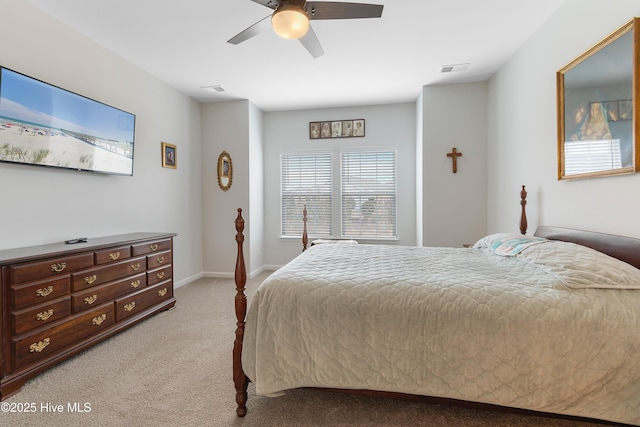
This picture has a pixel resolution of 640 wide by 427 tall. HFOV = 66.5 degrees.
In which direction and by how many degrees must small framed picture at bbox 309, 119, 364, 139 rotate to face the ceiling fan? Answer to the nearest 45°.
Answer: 0° — it already faces it

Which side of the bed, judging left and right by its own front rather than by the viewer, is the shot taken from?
left

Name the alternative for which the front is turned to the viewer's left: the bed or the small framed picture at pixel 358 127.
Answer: the bed

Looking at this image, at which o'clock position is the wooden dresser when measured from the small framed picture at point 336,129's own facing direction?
The wooden dresser is roughly at 1 o'clock from the small framed picture.

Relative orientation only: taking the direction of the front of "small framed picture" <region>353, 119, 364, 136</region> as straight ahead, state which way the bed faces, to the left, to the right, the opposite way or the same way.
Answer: to the right

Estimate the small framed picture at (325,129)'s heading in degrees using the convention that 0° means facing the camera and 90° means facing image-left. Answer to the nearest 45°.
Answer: approximately 0°

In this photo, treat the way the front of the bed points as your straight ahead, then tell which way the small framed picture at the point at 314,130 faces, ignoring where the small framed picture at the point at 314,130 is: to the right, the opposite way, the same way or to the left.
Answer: to the left

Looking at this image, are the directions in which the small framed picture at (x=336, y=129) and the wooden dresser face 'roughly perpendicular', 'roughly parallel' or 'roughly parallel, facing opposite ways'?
roughly perpendicular
